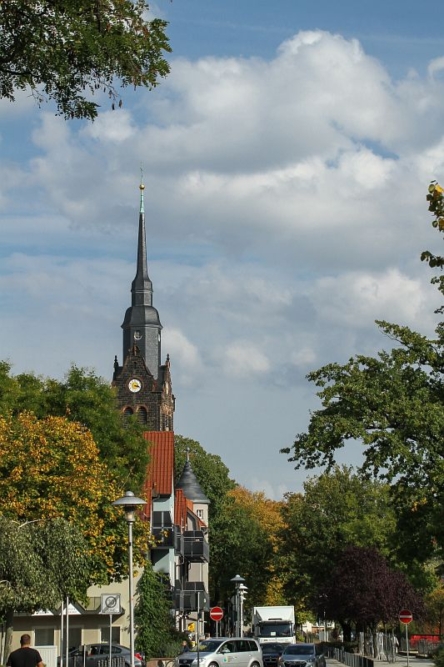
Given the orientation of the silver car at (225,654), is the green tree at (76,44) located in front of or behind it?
in front

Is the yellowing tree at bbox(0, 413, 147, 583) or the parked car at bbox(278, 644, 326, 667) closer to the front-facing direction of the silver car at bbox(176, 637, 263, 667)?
the yellowing tree

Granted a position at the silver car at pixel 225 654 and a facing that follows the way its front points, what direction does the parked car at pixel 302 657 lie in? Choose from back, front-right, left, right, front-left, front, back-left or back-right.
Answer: back

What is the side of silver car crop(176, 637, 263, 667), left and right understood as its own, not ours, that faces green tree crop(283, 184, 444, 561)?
left

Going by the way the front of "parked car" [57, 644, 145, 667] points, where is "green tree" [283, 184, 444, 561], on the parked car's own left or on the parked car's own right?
on the parked car's own left

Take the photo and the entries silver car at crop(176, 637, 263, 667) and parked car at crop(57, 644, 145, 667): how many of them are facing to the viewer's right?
0

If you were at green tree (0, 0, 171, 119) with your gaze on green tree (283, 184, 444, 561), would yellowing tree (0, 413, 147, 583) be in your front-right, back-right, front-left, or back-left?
front-left

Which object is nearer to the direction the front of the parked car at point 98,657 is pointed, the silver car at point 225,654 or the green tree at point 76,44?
the green tree

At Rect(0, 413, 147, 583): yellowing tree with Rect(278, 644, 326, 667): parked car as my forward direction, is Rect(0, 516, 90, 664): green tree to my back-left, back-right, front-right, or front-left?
back-right

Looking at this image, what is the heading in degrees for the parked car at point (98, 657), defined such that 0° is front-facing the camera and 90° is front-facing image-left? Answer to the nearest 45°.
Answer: approximately 90°

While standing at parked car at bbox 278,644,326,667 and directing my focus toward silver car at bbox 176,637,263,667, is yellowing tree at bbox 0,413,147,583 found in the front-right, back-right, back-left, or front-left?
front-right

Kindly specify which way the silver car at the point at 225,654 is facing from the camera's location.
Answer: facing the viewer and to the left of the viewer

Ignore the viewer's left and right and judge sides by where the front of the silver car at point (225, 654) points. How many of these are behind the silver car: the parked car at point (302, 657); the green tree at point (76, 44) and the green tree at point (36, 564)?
1

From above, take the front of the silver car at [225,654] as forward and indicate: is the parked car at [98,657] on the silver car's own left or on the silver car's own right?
on the silver car's own right

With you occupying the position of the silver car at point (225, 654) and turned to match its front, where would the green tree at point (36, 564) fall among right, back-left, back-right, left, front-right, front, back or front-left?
front

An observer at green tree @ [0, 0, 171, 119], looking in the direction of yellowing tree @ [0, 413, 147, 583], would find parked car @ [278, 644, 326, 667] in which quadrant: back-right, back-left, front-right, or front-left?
front-right

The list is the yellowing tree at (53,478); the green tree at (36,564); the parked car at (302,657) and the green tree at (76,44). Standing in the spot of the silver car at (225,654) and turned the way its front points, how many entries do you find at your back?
1
